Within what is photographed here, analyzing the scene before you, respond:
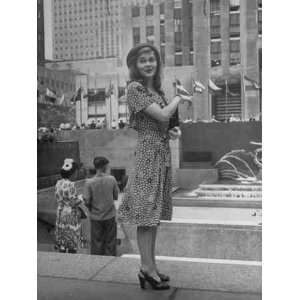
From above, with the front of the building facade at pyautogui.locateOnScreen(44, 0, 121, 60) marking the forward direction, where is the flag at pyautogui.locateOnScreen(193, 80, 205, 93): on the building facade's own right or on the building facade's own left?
on the building facade's own left

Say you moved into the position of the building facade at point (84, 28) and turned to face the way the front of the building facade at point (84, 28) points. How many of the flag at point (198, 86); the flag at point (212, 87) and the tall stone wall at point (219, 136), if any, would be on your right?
0

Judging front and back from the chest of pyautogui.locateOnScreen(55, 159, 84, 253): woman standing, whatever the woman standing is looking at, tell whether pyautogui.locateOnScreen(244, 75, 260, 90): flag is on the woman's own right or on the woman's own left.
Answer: on the woman's own right

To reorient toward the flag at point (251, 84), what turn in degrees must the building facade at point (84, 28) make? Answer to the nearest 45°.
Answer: approximately 45° to its left

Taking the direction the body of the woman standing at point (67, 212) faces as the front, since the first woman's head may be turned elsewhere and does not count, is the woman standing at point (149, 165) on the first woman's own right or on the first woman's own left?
on the first woman's own right

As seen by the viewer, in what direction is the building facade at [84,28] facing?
toward the camera

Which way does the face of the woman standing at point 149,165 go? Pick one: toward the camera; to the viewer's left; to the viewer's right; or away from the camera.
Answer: toward the camera

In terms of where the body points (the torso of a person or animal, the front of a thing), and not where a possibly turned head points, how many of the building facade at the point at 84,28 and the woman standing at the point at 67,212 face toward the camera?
1

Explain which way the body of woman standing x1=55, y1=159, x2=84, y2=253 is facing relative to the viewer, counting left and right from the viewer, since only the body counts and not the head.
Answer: facing away from the viewer and to the right of the viewer
